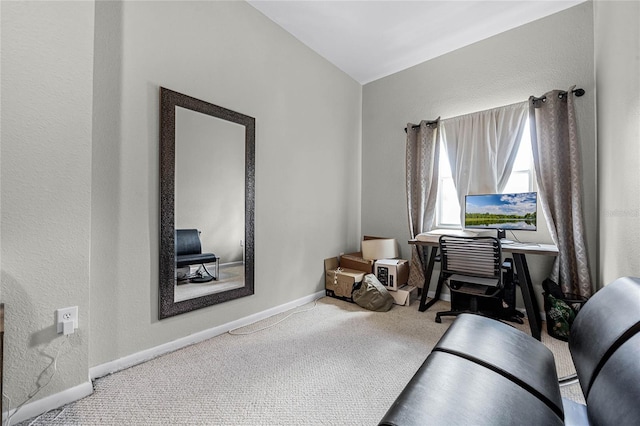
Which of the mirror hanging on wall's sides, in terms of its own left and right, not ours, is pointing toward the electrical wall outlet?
right

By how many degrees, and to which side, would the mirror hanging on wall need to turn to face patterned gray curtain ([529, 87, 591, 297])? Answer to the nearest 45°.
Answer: approximately 45° to its left

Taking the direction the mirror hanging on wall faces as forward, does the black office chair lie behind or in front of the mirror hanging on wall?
in front

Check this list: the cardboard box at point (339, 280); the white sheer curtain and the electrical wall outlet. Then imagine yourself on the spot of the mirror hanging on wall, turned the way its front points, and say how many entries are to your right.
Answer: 1

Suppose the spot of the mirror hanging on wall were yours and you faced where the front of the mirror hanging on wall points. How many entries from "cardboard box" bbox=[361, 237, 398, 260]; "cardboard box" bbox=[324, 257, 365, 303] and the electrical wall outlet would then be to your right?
1

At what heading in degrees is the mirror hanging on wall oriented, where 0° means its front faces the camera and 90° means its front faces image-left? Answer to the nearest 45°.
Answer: approximately 315°

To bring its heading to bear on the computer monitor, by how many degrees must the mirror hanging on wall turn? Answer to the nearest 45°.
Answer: approximately 45° to its left

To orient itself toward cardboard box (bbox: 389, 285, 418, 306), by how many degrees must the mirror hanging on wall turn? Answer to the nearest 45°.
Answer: approximately 45° to its left

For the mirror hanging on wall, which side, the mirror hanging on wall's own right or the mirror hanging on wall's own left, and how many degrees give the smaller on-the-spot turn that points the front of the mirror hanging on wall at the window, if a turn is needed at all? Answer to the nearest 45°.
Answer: approximately 45° to the mirror hanging on wall's own left

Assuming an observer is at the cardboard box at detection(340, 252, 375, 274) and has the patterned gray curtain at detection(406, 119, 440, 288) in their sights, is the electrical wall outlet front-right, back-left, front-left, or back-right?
back-right

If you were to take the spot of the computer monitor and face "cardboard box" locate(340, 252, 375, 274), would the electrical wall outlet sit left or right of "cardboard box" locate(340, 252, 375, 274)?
left

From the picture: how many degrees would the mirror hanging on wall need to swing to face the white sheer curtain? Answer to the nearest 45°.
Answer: approximately 45° to its left

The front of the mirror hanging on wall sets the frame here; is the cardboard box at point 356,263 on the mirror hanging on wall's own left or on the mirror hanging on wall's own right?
on the mirror hanging on wall's own left
